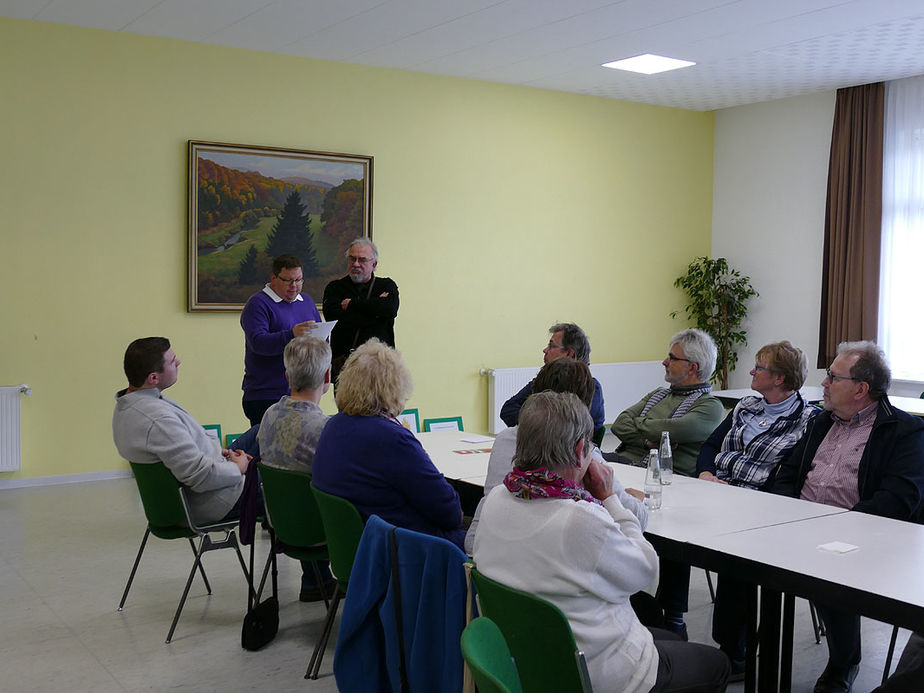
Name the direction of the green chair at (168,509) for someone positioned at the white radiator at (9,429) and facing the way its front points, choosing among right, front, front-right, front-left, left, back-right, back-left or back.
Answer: front

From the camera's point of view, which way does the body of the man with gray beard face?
toward the camera

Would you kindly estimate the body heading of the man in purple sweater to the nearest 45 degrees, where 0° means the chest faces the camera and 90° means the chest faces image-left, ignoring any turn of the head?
approximately 315°

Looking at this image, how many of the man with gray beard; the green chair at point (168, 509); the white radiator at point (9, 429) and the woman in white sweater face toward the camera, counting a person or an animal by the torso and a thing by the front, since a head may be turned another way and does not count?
2

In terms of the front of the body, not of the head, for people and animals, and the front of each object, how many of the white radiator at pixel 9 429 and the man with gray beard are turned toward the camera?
2

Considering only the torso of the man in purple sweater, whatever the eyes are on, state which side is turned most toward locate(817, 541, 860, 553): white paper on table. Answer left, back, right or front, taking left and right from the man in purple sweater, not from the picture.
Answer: front

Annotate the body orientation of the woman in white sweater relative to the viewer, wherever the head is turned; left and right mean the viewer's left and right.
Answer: facing away from the viewer and to the right of the viewer

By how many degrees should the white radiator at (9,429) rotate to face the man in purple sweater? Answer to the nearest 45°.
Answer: approximately 45° to its left

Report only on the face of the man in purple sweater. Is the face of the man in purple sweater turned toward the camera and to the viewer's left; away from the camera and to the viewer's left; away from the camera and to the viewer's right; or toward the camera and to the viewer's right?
toward the camera and to the viewer's right

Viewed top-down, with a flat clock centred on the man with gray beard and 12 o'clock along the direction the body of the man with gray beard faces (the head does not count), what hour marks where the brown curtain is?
The brown curtain is roughly at 8 o'clock from the man with gray beard.

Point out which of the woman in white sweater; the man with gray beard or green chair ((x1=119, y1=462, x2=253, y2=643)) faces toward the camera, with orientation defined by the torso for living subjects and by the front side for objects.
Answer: the man with gray beard

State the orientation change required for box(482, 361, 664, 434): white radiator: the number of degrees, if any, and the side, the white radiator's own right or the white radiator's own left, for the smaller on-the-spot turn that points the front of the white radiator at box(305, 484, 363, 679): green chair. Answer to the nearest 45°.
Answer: approximately 45° to the white radiator's own right

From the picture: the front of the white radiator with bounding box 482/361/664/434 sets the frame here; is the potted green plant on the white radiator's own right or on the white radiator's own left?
on the white radiator's own left

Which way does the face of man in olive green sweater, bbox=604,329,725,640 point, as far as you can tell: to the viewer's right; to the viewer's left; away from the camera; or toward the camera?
to the viewer's left

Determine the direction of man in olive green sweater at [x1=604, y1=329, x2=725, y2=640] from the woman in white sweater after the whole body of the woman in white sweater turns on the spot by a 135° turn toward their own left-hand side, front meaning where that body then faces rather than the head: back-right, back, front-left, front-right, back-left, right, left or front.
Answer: right

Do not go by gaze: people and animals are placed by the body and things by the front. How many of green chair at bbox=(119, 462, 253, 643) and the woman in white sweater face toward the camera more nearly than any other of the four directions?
0

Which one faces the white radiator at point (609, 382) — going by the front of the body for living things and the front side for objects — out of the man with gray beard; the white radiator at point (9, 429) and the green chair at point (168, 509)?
the green chair
